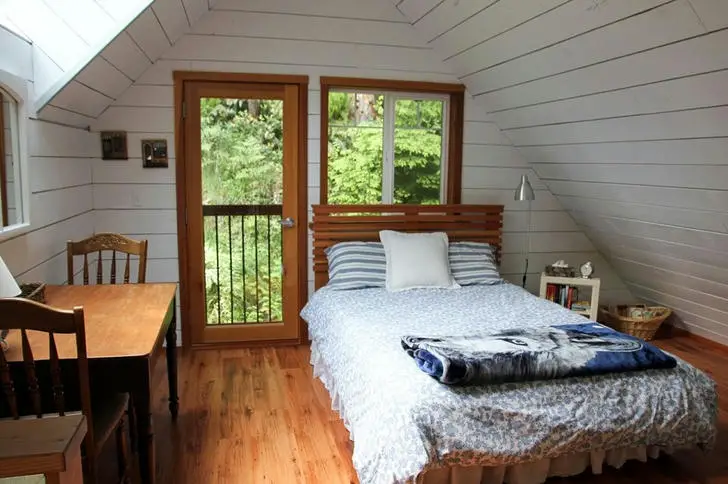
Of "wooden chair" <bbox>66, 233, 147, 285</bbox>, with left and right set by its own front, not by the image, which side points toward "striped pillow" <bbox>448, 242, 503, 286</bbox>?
left

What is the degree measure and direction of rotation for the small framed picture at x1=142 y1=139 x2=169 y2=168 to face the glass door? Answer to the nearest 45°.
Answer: approximately 90° to its left

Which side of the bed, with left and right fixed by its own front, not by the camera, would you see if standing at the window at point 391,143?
back

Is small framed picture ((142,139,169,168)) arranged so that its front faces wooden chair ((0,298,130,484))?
yes

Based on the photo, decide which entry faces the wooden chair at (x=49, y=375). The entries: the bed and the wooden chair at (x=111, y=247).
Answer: the wooden chair at (x=111, y=247)

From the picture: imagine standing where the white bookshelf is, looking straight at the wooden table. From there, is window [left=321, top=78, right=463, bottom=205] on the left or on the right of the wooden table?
right
